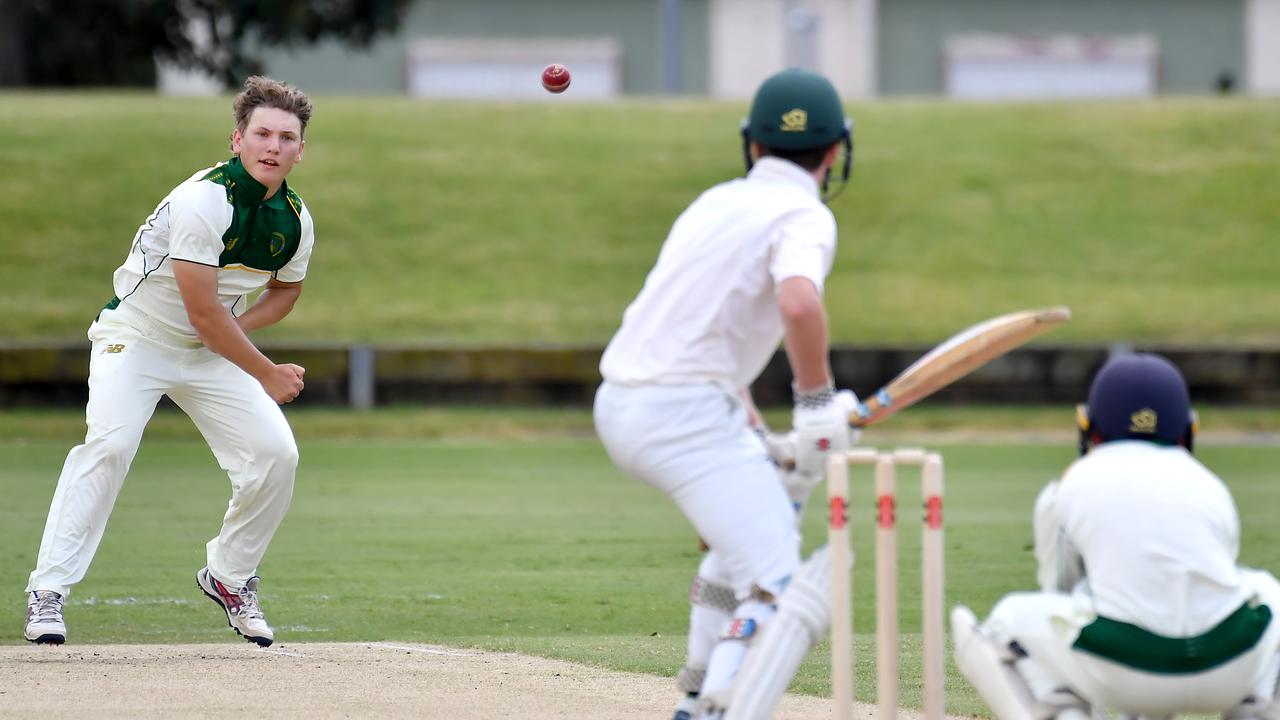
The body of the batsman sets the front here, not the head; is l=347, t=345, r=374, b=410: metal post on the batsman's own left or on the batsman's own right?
on the batsman's own left

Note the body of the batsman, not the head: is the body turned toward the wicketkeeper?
no

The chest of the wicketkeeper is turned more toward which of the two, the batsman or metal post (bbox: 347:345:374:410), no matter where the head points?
the metal post

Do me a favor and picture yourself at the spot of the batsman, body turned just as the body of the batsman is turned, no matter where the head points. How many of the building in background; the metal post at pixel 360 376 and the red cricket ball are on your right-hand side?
0

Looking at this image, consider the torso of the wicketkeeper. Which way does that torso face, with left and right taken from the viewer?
facing away from the viewer

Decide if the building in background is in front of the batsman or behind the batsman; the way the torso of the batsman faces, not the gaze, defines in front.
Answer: in front

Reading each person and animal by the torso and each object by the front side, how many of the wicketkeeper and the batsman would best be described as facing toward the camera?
0

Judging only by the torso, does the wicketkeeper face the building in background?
yes

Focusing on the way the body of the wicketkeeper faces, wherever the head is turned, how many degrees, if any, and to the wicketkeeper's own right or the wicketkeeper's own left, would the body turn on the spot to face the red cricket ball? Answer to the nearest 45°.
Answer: approximately 45° to the wicketkeeper's own left

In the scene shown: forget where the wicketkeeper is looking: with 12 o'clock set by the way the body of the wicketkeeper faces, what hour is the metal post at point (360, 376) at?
The metal post is roughly at 11 o'clock from the wicketkeeper.

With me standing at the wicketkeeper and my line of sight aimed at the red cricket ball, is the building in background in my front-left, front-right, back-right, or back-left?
front-right

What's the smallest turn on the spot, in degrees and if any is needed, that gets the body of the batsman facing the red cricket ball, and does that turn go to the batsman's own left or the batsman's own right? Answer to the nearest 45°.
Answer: approximately 45° to the batsman's own left

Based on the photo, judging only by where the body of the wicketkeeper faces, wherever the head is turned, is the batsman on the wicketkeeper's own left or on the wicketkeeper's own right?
on the wicketkeeper's own left

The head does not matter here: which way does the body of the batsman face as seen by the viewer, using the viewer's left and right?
facing away from the viewer and to the right of the viewer
